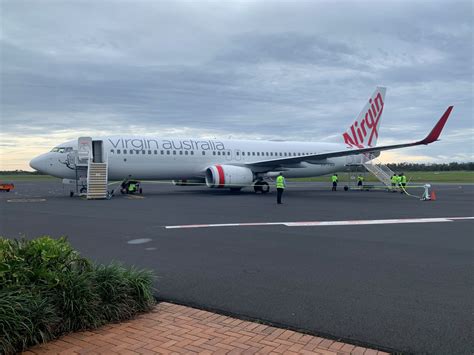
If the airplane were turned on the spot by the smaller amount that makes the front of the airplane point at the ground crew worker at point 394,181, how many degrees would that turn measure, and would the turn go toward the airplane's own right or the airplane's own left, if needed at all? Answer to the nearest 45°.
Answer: approximately 135° to the airplane's own left

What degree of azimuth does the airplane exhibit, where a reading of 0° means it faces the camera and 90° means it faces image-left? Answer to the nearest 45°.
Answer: approximately 45°

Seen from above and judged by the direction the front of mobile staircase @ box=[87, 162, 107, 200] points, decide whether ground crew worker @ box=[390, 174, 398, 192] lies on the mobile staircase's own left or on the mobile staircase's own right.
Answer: on the mobile staircase's own left

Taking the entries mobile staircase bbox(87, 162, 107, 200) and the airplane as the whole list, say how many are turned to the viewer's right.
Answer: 0

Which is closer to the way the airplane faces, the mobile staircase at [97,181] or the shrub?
the mobile staircase

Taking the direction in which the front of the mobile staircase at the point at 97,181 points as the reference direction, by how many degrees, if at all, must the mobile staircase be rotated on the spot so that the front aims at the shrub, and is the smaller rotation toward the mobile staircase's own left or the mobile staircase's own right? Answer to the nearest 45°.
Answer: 0° — it already faces it

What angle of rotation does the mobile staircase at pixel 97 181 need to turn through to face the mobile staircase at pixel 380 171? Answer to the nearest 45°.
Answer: approximately 90° to its left

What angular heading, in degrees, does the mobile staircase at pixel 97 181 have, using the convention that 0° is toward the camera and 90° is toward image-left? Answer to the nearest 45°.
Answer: approximately 0°

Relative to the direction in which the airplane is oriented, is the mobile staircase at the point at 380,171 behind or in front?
behind
